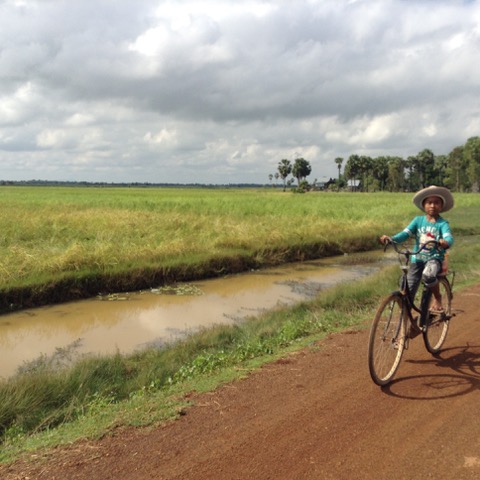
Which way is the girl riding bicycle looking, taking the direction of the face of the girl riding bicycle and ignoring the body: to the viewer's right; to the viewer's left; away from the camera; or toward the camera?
toward the camera

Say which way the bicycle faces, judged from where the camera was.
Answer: facing the viewer and to the left of the viewer
